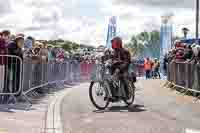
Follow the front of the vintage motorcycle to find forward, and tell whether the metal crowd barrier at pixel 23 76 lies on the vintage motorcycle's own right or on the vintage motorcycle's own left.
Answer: on the vintage motorcycle's own right

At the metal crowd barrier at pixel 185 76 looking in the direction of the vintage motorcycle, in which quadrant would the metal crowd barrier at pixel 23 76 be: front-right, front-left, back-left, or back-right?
front-right

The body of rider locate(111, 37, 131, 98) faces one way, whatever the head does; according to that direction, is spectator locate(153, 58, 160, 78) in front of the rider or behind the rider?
behind

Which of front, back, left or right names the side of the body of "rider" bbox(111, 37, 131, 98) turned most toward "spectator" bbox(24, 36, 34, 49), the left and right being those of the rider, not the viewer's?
right

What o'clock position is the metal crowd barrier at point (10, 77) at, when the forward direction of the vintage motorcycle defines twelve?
The metal crowd barrier is roughly at 2 o'clock from the vintage motorcycle.

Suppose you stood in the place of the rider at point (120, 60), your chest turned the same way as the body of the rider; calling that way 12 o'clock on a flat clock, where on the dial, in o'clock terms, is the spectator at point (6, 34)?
The spectator is roughly at 2 o'clock from the rider.

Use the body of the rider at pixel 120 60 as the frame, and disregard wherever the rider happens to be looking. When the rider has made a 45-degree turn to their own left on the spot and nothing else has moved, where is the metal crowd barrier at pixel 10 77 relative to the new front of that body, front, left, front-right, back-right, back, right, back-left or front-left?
right

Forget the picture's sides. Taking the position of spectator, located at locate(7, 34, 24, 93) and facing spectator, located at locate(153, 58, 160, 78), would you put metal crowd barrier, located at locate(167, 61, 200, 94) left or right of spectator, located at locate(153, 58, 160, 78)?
right

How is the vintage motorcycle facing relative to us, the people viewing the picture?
facing the viewer and to the left of the viewer

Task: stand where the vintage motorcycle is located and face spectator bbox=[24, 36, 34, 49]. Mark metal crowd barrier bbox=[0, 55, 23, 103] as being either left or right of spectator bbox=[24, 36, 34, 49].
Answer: left
